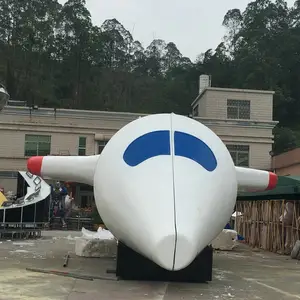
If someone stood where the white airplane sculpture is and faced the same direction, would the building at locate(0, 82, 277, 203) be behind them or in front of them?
behind

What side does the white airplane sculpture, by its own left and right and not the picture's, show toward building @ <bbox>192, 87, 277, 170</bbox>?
back

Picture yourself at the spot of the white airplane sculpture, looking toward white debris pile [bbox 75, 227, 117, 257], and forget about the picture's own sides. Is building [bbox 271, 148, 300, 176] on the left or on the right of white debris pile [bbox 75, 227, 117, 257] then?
right

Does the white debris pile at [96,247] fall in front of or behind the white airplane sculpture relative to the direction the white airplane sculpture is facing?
behind

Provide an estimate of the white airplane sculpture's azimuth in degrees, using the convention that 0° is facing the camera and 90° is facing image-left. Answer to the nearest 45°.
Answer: approximately 0°

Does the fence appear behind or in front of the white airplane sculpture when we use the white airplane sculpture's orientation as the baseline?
behind
